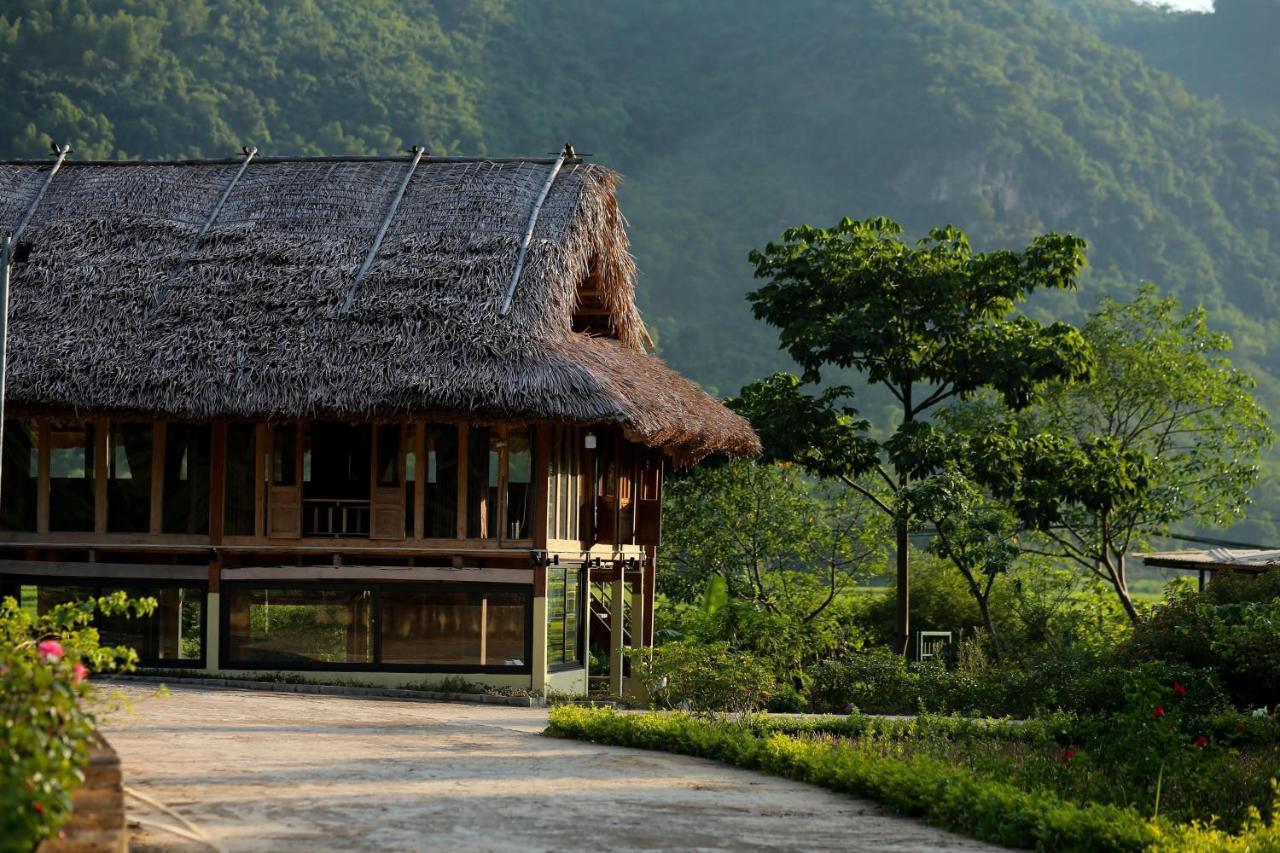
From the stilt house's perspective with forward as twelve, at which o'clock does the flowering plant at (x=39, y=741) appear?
The flowering plant is roughly at 12 o'clock from the stilt house.

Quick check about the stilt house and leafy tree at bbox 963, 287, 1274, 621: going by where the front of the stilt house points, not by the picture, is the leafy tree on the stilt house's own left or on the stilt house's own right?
on the stilt house's own left

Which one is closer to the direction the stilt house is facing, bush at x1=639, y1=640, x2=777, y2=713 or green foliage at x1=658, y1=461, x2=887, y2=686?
the bush

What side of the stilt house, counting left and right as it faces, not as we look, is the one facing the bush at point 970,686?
left

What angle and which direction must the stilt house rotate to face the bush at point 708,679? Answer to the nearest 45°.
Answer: approximately 45° to its left

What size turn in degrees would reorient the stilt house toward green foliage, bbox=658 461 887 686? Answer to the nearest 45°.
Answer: approximately 135° to its left

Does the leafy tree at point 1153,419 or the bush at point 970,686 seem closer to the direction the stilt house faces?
the bush

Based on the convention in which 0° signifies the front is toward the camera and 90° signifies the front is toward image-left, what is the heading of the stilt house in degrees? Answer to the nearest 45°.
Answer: approximately 0°
